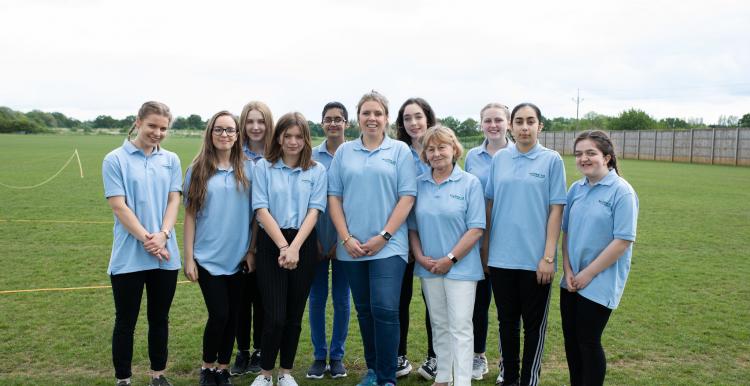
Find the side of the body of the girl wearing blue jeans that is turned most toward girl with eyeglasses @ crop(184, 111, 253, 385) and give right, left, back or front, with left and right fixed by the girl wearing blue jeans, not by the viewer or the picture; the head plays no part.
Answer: right

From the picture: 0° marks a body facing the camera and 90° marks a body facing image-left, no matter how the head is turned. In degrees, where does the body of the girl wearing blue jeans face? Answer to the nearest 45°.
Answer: approximately 0°
